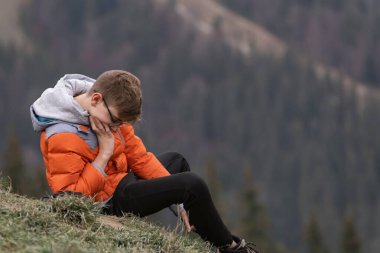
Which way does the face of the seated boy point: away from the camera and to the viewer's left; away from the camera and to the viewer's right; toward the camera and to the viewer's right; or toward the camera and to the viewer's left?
toward the camera and to the viewer's right

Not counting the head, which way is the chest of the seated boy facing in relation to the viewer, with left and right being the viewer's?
facing to the right of the viewer
